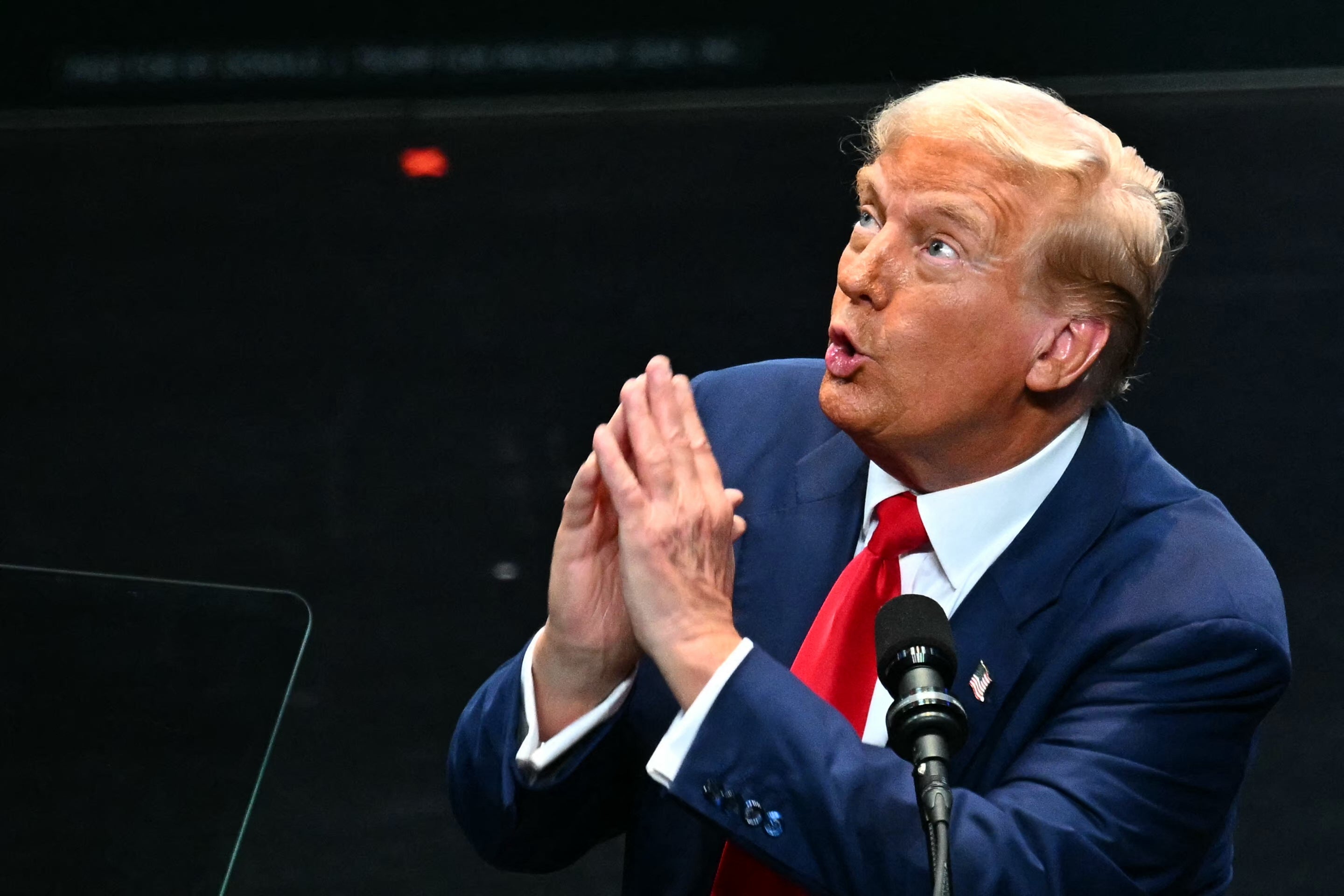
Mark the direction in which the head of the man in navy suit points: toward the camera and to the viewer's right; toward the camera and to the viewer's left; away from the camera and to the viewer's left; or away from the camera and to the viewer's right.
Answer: toward the camera and to the viewer's left

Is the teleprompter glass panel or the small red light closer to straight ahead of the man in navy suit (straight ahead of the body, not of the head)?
the teleprompter glass panel

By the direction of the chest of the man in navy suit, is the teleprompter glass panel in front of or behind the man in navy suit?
in front

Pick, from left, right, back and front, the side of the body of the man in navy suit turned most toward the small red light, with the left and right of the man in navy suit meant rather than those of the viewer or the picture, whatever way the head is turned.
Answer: right

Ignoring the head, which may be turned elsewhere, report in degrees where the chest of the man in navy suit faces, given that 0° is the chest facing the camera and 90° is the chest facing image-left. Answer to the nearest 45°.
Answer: approximately 45°
